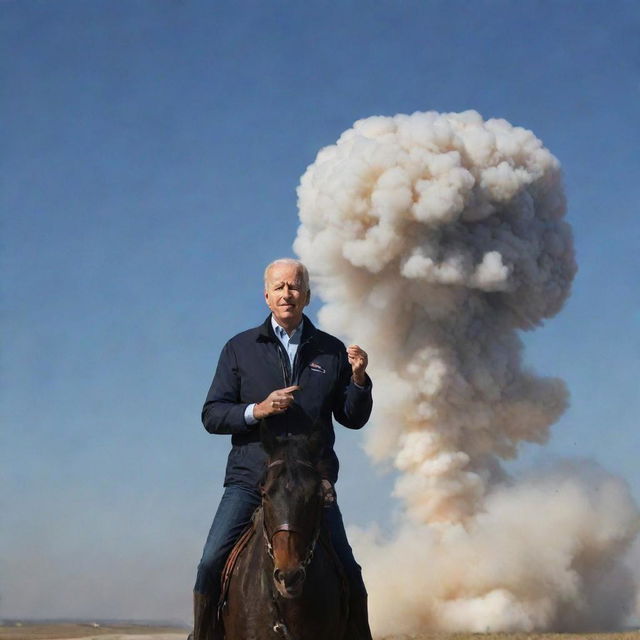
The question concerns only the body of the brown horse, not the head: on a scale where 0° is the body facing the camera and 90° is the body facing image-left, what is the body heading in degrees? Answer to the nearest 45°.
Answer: approximately 0°

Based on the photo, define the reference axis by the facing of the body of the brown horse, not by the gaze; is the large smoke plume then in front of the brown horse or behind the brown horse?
behind

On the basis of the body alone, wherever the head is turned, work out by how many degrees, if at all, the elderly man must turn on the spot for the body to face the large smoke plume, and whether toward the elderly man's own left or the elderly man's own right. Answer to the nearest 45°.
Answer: approximately 180°
